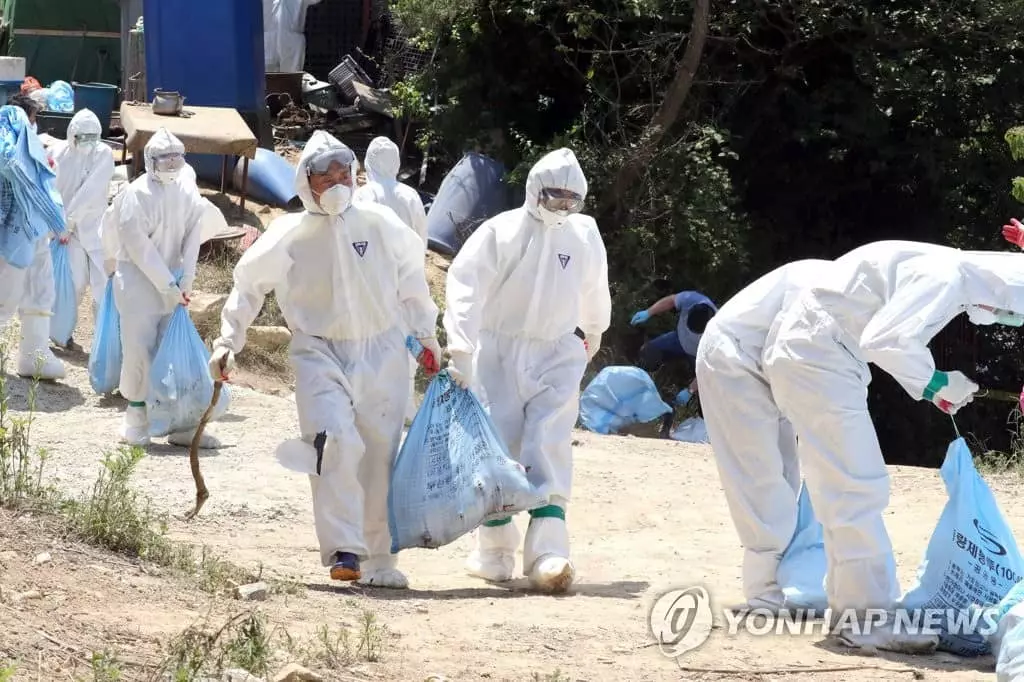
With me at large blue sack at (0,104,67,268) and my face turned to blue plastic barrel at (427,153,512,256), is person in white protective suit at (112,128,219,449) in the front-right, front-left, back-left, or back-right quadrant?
back-right

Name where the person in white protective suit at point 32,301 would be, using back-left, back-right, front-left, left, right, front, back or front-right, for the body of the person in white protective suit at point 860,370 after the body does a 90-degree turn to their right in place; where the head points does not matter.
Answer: back-right

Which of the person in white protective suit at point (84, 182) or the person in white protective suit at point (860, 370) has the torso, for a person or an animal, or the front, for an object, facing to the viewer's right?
the person in white protective suit at point (860, 370)

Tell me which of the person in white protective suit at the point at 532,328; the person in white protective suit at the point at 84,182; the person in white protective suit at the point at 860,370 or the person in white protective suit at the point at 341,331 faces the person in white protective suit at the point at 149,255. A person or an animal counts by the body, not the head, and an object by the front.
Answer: the person in white protective suit at the point at 84,182

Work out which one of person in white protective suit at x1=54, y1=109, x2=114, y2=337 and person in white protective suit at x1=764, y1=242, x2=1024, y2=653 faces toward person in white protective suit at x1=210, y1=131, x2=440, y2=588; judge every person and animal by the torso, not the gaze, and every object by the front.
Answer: person in white protective suit at x1=54, y1=109, x2=114, y2=337

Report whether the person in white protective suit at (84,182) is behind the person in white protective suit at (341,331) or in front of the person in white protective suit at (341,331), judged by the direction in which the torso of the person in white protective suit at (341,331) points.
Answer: behind

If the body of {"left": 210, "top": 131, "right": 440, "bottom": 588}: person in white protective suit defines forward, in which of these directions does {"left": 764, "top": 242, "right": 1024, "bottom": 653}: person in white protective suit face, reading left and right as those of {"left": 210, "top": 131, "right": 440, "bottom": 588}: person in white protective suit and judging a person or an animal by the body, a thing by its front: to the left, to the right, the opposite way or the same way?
to the left

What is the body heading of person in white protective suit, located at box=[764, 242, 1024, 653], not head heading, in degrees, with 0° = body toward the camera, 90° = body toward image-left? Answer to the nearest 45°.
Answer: approximately 270°

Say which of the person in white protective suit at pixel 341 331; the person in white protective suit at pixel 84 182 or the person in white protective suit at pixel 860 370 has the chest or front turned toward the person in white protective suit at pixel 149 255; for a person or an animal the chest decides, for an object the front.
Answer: the person in white protective suit at pixel 84 182

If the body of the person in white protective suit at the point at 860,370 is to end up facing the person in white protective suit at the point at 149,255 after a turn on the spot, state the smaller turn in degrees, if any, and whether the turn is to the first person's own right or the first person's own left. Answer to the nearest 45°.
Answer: approximately 135° to the first person's own left

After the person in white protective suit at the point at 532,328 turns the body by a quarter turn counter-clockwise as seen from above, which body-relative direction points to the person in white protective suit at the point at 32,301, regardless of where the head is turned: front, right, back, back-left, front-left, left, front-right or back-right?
back-left
